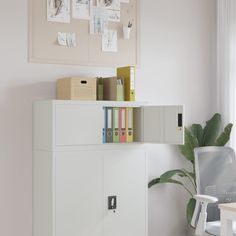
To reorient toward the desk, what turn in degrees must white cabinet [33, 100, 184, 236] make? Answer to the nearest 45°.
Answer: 0° — it already faces it

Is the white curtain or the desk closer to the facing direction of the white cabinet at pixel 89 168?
the desk

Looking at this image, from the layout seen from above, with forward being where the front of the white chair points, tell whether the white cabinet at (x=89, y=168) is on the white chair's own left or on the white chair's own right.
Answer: on the white chair's own right

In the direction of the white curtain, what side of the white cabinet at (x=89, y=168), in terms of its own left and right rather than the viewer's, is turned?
left

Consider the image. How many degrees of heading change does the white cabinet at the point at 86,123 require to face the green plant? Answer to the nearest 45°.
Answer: approximately 90° to its left

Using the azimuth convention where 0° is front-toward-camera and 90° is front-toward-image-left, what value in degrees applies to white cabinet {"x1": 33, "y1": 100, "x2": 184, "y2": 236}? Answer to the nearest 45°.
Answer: approximately 315°
